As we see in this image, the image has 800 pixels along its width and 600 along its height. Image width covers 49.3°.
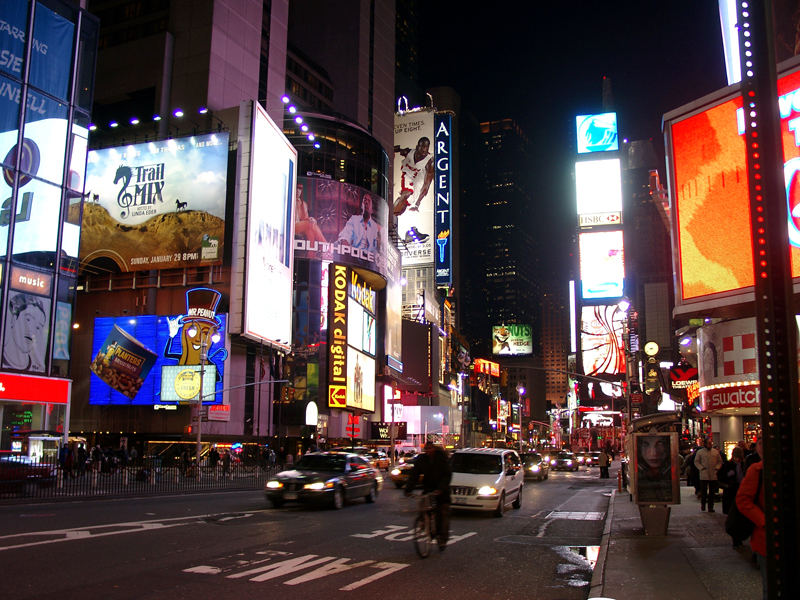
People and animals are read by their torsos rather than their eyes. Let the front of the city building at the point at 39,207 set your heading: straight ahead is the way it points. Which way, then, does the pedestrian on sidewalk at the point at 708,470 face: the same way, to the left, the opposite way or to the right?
to the right

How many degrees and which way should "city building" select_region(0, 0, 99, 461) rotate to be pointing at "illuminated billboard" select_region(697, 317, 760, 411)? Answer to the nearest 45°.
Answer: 0° — it already faces it

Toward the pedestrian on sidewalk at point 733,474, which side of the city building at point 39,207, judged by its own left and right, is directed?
front

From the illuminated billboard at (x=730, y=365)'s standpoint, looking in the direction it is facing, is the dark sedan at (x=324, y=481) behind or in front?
in front

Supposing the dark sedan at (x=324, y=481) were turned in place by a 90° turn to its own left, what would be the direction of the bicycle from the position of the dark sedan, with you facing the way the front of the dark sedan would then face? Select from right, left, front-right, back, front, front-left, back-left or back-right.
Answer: front-right

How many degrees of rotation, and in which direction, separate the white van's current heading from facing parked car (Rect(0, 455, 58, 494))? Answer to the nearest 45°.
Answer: approximately 45° to its right

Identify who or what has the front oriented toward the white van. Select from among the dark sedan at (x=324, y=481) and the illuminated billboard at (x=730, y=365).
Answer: the illuminated billboard

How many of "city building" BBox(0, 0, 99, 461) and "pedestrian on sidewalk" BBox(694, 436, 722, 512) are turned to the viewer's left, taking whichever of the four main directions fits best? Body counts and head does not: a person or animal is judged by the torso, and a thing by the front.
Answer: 0

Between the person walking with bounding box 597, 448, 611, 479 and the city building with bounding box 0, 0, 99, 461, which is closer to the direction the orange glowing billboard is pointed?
the city building
